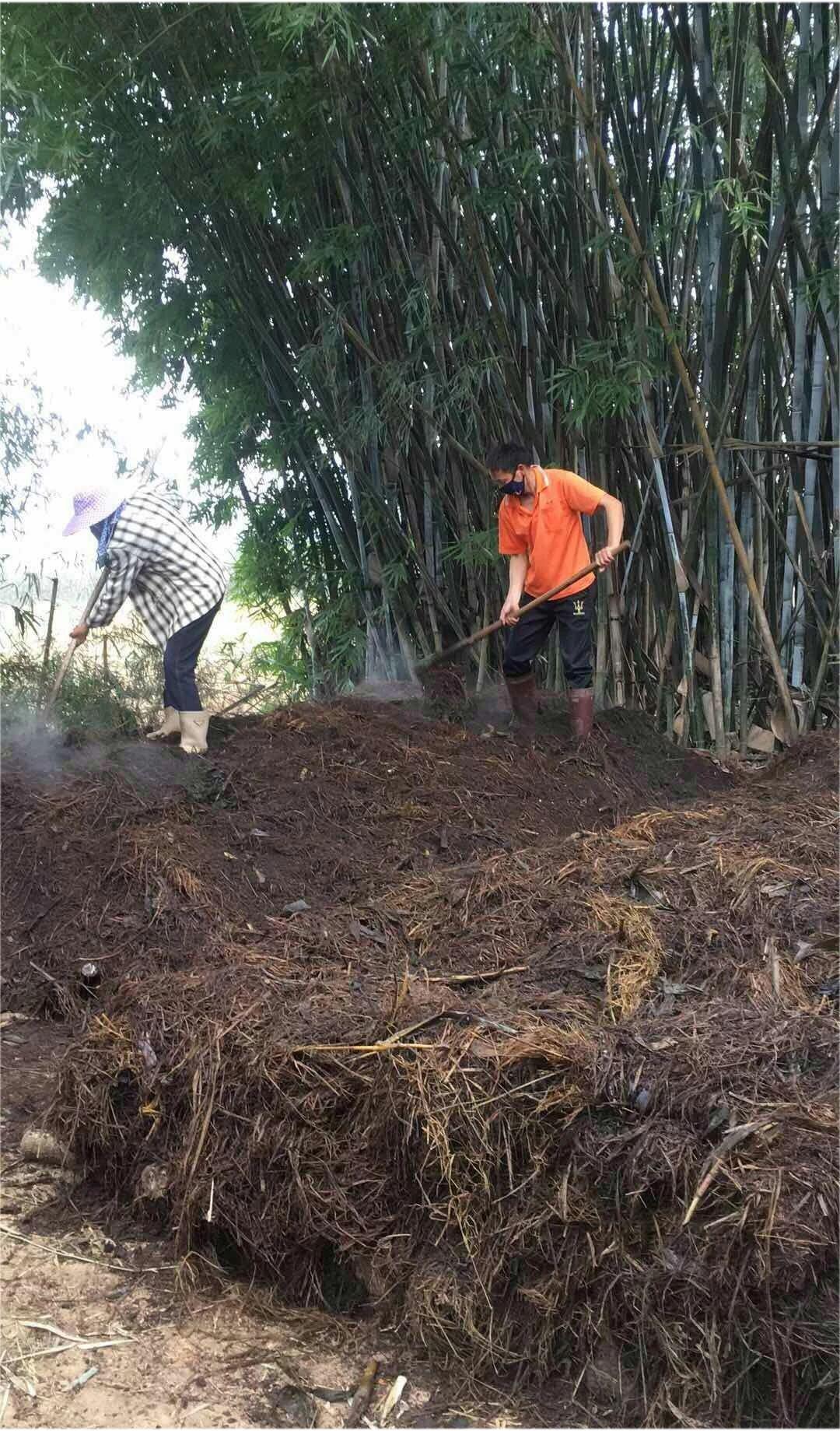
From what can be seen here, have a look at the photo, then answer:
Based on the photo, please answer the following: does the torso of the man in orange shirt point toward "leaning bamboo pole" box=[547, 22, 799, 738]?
no

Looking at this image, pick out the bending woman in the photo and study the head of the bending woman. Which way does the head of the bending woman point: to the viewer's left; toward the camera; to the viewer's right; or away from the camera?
to the viewer's left

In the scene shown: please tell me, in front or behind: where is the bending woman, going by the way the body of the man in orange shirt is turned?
in front

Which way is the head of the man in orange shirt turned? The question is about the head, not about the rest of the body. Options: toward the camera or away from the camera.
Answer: toward the camera

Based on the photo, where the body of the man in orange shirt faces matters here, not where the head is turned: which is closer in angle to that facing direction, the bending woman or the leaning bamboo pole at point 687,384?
the bending woman
